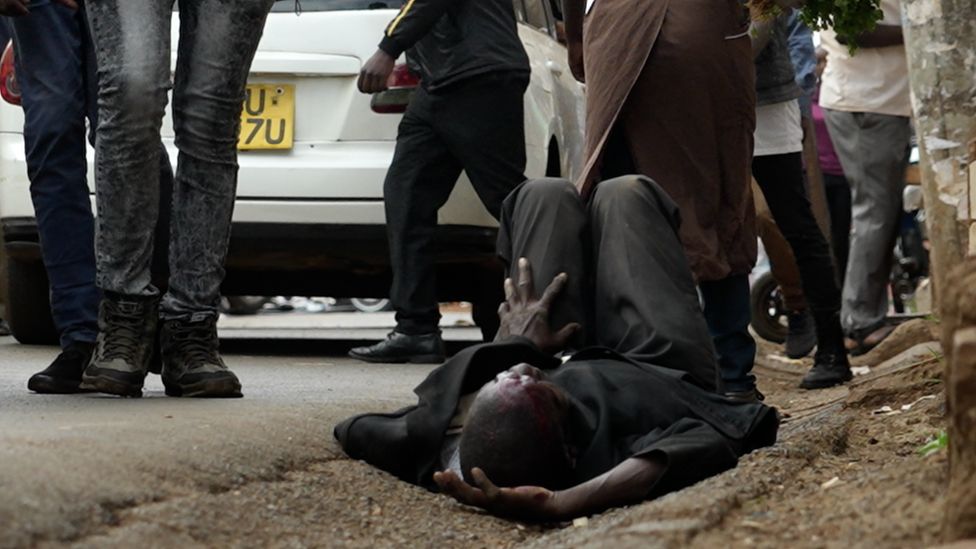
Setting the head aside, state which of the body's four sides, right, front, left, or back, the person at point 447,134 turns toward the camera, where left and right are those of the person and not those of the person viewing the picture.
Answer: left

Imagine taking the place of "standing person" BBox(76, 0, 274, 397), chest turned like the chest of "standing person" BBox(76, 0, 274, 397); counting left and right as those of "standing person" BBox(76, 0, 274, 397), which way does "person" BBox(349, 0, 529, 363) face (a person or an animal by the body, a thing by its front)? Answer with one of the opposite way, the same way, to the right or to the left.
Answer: to the right

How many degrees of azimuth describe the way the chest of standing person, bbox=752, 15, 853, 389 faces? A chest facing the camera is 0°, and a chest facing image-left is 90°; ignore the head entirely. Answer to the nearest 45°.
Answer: approximately 45°

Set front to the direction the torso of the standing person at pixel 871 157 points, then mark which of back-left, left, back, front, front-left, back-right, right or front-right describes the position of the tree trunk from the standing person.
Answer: front-left

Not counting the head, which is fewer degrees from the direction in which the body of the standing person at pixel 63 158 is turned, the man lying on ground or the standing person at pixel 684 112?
the man lying on ground

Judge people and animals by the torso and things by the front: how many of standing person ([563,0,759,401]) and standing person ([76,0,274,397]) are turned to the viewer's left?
0

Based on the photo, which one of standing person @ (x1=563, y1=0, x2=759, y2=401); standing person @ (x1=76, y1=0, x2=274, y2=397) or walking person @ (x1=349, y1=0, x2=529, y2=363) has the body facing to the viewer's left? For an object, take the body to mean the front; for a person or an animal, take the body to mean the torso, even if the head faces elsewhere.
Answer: walking person @ (x1=349, y1=0, x2=529, y2=363)
